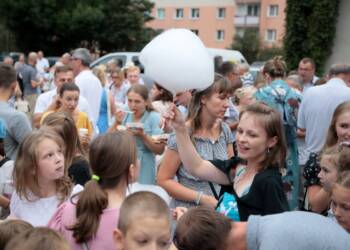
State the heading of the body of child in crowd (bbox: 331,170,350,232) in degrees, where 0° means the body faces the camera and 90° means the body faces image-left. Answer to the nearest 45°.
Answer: approximately 45°

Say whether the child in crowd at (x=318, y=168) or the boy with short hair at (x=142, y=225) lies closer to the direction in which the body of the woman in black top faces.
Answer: the boy with short hair

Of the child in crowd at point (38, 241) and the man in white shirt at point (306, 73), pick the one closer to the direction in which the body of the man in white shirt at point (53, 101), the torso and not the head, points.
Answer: the child in crowd

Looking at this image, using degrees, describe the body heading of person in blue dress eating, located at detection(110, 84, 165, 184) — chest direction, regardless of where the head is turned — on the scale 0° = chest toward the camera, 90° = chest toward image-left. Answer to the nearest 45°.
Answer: approximately 45°

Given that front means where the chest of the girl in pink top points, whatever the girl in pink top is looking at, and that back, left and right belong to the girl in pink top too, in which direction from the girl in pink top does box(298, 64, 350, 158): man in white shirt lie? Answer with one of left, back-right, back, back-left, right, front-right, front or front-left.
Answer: front

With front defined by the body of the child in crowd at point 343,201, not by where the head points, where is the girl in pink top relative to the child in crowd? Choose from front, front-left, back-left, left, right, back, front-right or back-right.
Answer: front-right

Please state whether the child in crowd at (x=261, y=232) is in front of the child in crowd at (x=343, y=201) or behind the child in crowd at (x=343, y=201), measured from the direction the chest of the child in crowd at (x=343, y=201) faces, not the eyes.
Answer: in front

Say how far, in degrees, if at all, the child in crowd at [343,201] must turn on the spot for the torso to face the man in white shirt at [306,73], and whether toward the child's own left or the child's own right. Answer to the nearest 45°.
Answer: approximately 135° to the child's own right

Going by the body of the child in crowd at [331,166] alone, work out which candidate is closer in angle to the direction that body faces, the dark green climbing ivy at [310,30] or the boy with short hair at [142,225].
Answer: the boy with short hair

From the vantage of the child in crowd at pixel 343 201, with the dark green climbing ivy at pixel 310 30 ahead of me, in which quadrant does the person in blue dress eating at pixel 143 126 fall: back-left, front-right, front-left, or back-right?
front-left

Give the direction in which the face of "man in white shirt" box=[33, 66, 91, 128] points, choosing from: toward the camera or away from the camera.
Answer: toward the camera

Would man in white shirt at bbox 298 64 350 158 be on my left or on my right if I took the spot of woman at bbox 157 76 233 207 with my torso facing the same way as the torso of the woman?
on my left

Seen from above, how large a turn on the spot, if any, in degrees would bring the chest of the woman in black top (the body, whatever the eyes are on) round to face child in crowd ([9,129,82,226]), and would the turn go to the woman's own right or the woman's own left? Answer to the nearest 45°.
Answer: approximately 45° to the woman's own right

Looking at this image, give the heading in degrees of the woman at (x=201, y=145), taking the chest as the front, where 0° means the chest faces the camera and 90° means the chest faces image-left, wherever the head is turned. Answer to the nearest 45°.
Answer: approximately 315°

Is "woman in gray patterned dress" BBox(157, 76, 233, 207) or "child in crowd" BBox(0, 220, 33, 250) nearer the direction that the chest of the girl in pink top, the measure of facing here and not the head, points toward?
the woman in gray patterned dress
